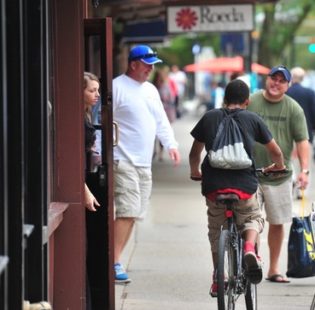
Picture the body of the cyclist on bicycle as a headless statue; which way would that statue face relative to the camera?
away from the camera

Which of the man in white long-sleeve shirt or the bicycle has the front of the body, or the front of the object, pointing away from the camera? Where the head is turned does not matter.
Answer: the bicycle

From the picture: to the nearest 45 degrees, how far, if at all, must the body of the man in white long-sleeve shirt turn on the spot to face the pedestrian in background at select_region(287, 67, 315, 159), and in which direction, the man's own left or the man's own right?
approximately 90° to the man's own left

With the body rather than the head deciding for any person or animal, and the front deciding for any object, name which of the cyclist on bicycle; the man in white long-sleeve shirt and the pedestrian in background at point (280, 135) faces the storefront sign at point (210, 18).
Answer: the cyclist on bicycle

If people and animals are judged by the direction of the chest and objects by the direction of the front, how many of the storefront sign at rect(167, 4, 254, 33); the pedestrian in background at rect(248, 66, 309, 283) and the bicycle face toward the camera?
2

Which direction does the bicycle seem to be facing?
away from the camera

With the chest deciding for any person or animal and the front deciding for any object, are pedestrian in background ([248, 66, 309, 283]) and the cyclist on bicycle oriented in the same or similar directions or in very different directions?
very different directions

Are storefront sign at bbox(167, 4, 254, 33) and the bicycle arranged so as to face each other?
yes

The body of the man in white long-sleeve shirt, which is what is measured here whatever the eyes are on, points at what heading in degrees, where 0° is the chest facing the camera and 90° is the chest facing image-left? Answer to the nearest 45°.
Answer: approximately 315°

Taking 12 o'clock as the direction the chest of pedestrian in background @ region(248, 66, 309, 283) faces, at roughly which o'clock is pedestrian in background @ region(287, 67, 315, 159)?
pedestrian in background @ region(287, 67, 315, 159) is roughly at 6 o'clock from pedestrian in background @ region(248, 66, 309, 283).
